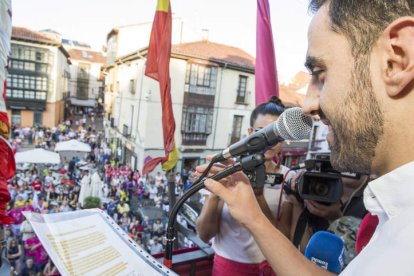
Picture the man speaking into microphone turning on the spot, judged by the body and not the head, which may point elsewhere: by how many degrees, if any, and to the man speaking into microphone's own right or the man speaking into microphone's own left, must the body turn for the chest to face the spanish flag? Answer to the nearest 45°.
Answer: approximately 45° to the man speaking into microphone's own right

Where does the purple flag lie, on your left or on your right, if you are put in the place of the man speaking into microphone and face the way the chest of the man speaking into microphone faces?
on your right

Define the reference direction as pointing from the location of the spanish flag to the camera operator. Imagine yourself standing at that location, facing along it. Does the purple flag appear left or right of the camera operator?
left

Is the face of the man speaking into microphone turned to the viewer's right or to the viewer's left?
to the viewer's left

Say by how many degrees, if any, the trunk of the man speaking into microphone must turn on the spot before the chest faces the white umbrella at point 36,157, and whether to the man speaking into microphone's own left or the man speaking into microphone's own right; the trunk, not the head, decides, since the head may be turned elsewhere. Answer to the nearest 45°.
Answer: approximately 45° to the man speaking into microphone's own right

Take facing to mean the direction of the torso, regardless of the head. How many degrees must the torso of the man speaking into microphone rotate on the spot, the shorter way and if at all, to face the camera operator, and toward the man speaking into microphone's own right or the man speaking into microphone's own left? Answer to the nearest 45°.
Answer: approximately 90° to the man speaking into microphone's own right

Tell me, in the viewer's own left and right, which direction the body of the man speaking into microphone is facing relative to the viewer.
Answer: facing to the left of the viewer
